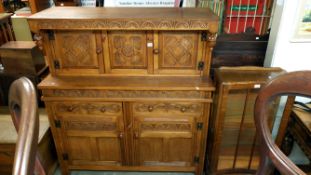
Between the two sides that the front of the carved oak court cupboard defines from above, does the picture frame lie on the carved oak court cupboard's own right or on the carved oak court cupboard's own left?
on the carved oak court cupboard's own left

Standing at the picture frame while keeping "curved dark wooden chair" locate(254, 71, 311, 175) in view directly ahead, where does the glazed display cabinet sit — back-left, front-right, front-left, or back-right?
front-right

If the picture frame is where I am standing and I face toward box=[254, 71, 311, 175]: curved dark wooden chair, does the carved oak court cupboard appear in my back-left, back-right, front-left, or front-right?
front-right

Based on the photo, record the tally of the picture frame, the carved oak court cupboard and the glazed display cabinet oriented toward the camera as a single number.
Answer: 3

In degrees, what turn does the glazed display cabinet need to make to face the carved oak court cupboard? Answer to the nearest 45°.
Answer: approximately 90° to its right

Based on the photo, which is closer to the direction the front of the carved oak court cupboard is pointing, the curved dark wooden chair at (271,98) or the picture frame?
the curved dark wooden chair

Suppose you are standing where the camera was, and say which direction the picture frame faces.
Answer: facing the viewer

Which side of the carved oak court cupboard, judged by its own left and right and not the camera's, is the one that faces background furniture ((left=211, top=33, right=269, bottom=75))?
left

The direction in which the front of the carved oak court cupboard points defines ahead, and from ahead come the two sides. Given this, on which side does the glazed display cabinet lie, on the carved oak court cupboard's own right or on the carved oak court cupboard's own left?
on the carved oak court cupboard's own left

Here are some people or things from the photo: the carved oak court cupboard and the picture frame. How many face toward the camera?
2

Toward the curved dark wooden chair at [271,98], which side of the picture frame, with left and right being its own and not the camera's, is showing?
front

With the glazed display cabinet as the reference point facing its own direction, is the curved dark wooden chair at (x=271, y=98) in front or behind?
in front

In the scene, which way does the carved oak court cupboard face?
toward the camera
